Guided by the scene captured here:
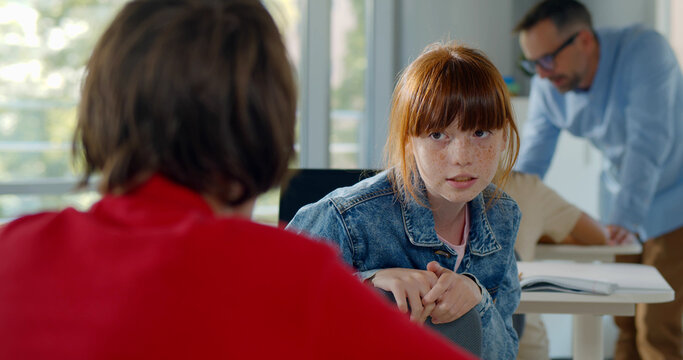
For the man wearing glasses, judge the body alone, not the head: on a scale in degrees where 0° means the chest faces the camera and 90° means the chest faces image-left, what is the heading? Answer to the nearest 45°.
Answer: approximately 45°

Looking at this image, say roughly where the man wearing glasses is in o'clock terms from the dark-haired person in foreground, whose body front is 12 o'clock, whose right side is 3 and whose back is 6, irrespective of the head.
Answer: The man wearing glasses is roughly at 1 o'clock from the dark-haired person in foreground.

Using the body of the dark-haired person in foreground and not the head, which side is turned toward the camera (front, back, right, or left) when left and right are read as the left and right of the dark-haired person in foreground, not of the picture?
back

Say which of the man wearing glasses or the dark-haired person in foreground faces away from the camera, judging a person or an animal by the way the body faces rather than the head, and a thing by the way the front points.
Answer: the dark-haired person in foreground

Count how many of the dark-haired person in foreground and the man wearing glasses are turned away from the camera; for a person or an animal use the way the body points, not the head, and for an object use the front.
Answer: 1
